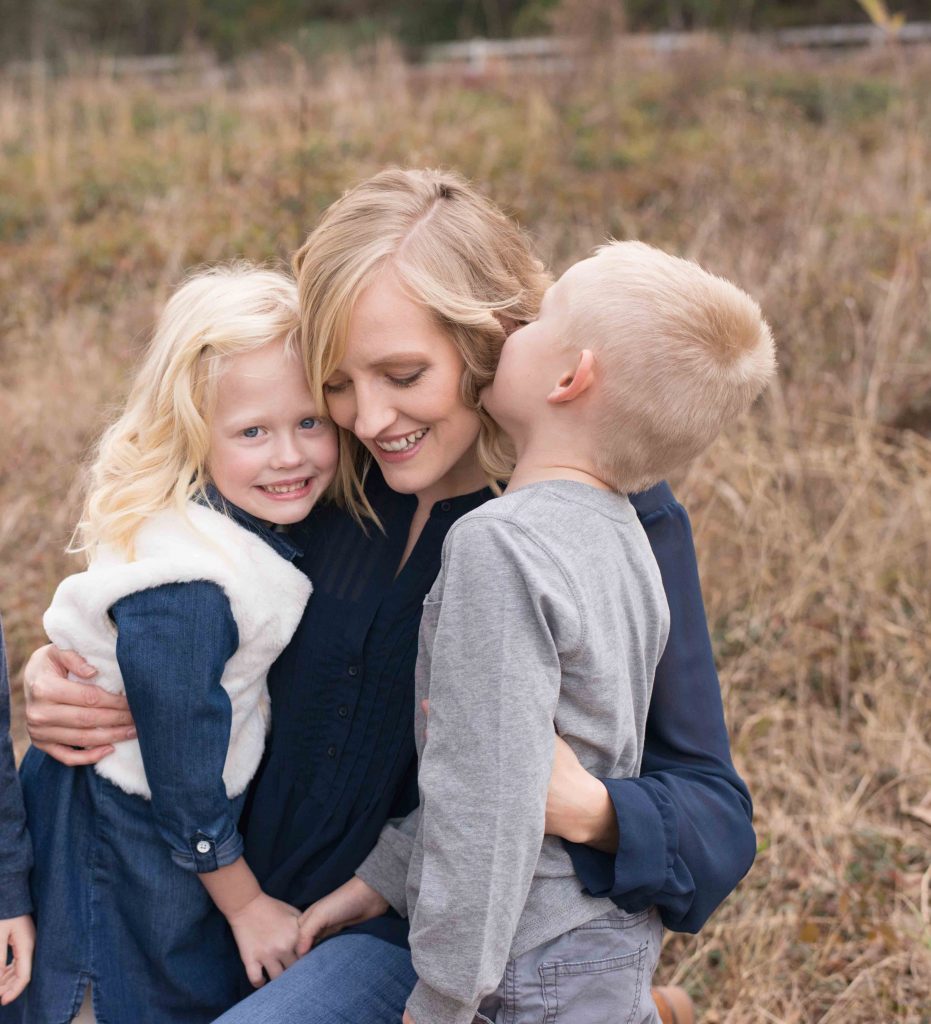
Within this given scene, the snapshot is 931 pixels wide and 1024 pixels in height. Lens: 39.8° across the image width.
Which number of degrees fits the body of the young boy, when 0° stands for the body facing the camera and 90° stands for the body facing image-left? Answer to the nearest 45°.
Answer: approximately 135°

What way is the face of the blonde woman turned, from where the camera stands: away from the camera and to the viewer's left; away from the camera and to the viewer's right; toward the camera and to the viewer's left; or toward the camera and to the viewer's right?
toward the camera and to the viewer's left

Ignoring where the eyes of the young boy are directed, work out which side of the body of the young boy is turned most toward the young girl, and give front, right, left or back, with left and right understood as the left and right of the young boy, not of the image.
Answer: front

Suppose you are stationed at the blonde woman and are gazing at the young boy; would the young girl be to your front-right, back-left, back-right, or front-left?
back-right

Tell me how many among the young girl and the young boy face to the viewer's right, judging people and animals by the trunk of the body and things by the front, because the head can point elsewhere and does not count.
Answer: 1

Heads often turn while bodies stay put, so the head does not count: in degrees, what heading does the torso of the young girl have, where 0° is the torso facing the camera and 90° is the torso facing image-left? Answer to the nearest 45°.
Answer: approximately 270°

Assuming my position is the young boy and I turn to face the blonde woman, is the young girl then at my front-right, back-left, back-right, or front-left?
front-left

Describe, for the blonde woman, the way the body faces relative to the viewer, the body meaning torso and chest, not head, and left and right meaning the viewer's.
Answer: facing the viewer and to the left of the viewer

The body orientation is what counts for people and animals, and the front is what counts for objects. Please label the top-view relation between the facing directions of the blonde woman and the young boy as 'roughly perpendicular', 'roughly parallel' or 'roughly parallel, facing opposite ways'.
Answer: roughly perpendicular

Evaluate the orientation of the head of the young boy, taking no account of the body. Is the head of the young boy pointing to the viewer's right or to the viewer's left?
to the viewer's left
